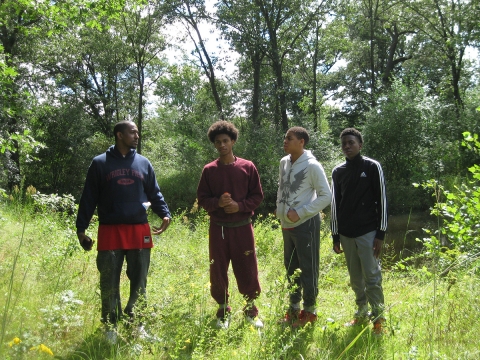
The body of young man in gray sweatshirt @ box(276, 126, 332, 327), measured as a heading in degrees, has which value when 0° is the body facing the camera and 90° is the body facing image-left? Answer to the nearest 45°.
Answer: approximately 45°

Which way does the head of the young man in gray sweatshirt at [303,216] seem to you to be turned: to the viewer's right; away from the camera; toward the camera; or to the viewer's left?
to the viewer's left

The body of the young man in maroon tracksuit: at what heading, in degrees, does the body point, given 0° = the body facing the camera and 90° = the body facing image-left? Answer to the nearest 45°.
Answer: approximately 0°

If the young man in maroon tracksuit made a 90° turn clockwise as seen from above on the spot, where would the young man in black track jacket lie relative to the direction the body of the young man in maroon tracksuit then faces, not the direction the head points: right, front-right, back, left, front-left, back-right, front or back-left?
back
